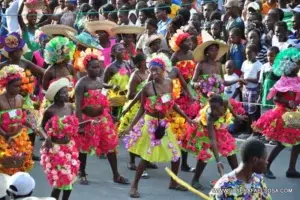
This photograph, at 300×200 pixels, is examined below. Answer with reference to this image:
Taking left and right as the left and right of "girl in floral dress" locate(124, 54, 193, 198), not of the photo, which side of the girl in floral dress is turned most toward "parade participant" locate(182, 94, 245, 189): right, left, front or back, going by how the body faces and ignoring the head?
left

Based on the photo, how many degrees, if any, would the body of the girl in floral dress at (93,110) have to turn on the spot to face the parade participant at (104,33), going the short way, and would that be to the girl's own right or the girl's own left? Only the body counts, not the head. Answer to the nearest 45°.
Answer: approximately 135° to the girl's own left

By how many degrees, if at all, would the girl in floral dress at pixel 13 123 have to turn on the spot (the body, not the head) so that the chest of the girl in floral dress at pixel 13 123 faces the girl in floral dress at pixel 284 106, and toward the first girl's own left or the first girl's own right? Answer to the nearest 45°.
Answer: approximately 45° to the first girl's own left

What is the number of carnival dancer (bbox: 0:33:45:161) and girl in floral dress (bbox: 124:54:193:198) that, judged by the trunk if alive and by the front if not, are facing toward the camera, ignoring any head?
2

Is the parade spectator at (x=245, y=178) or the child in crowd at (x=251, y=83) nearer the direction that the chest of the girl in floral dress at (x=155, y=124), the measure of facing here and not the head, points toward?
the parade spectator

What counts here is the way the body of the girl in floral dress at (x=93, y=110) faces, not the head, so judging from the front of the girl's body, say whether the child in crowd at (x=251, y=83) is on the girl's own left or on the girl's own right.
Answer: on the girl's own left
